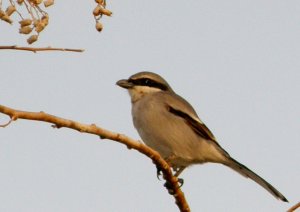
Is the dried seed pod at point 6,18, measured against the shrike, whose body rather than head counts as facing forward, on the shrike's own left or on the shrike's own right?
on the shrike's own right

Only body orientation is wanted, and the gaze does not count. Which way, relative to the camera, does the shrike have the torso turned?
to the viewer's left
